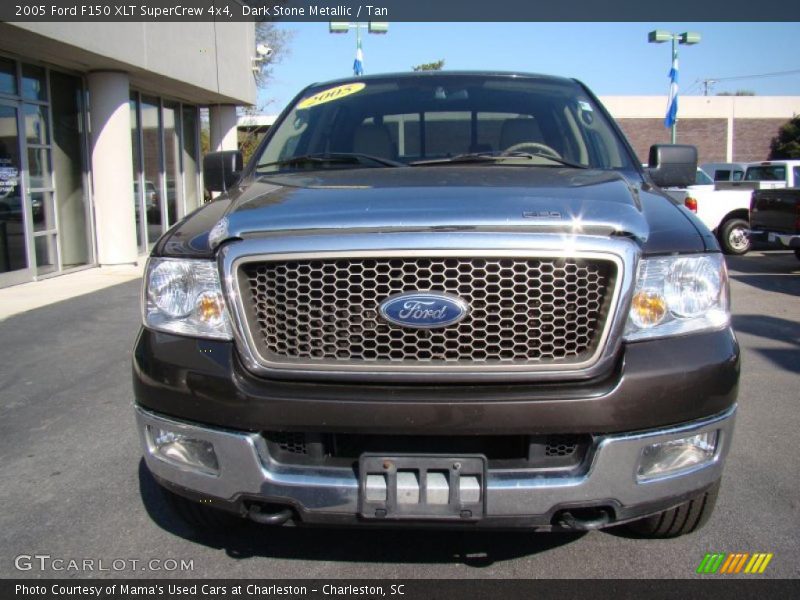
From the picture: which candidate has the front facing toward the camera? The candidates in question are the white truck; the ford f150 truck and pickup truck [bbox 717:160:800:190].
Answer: the ford f150 truck

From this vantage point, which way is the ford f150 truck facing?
toward the camera

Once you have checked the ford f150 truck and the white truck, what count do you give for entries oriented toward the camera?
1

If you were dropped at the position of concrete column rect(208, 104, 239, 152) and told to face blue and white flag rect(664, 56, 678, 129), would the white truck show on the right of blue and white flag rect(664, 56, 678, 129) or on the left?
right

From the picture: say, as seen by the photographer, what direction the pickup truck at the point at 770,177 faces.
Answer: facing away from the viewer and to the right of the viewer

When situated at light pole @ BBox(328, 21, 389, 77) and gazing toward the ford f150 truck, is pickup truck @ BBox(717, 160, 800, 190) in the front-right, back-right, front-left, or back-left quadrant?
front-left

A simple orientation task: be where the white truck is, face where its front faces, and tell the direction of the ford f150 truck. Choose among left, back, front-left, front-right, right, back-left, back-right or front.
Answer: back-right

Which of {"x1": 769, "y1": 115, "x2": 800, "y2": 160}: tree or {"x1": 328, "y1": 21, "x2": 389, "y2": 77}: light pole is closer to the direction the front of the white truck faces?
the tree

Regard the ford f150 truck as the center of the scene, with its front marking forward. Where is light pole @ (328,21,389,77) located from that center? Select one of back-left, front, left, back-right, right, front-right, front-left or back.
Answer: back

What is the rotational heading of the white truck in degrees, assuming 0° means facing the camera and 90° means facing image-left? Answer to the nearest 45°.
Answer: approximately 225°

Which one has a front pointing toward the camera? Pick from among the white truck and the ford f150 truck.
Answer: the ford f150 truck
